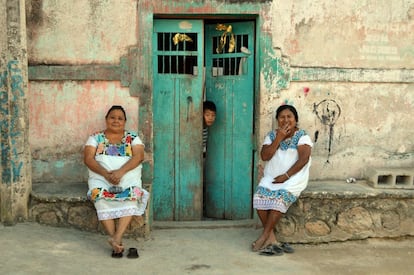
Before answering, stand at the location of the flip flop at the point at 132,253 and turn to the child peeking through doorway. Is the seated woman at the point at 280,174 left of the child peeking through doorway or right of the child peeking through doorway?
right

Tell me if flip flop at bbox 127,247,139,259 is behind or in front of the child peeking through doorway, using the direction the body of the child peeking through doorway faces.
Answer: in front

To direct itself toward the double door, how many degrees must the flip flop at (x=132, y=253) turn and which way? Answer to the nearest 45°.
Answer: approximately 135° to its left

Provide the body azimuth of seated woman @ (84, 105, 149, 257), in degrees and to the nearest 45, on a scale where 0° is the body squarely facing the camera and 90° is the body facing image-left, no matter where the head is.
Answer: approximately 0°

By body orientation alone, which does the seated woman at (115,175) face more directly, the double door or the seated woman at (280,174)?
the seated woman
